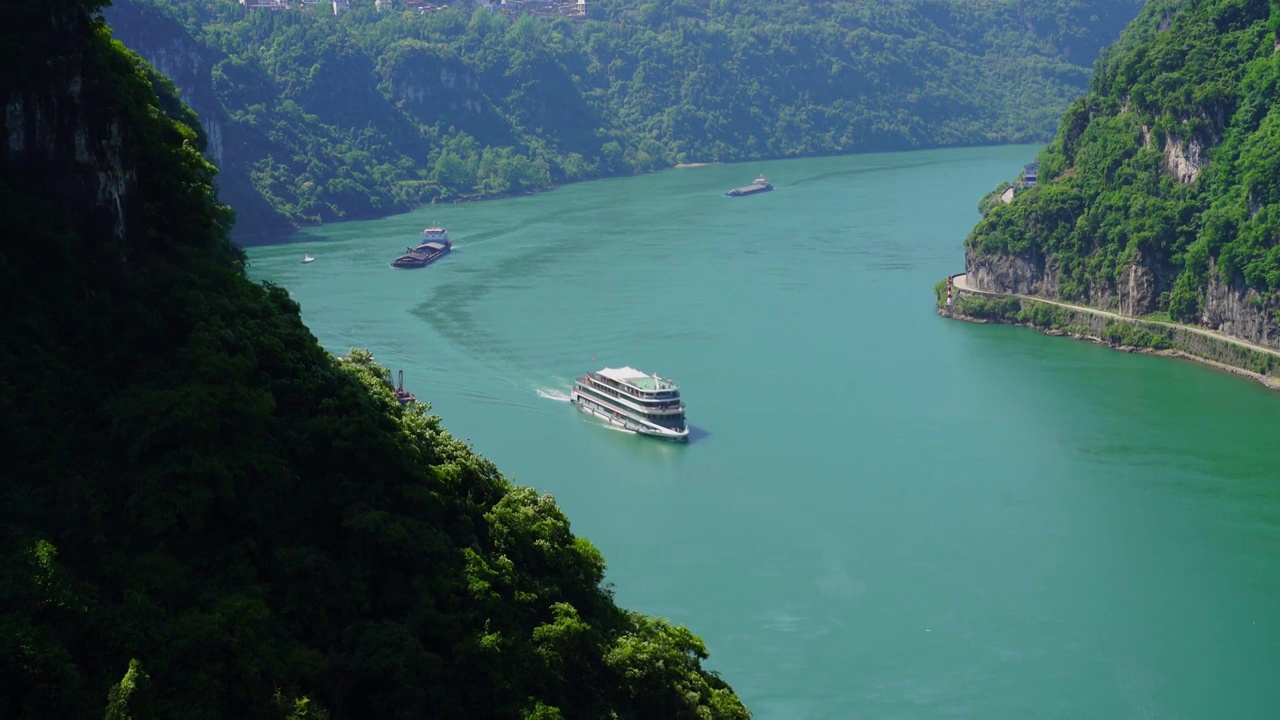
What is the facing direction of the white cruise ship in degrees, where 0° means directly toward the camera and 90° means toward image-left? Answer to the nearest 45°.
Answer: approximately 315°
